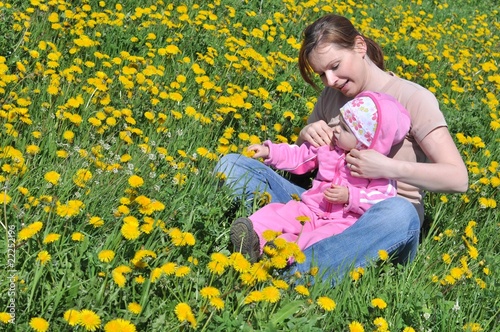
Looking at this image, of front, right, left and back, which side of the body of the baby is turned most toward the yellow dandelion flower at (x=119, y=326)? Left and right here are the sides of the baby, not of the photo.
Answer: front

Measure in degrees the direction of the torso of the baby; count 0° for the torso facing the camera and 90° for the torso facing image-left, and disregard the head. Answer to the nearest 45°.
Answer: approximately 45°

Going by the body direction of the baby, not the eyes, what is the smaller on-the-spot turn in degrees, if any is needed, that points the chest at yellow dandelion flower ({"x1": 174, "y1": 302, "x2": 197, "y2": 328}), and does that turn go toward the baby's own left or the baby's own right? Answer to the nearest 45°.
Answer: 0° — they already face it

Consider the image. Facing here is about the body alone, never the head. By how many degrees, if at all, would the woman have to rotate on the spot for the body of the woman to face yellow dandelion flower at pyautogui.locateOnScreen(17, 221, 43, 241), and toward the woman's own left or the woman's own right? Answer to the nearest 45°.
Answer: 0° — they already face it

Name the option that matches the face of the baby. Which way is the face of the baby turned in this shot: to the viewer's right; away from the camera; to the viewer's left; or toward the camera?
to the viewer's left

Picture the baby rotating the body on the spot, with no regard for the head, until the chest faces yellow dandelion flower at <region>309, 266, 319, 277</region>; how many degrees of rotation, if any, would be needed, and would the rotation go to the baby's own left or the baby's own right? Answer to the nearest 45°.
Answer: approximately 45° to the baby's own left

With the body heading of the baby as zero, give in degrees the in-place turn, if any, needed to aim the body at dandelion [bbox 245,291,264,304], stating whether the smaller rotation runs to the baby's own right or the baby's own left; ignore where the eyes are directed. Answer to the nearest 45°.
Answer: approximately 45° to the baby's own left

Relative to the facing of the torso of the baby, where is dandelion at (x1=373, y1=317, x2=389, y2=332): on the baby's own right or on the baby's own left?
on the baby's own left

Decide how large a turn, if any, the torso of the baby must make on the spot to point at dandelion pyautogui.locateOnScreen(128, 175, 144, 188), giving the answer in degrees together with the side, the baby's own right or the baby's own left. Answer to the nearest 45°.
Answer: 0° — they already face it

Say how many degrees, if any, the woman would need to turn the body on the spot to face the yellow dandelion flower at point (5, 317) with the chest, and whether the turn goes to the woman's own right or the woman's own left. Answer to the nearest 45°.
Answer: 0° — they already face it

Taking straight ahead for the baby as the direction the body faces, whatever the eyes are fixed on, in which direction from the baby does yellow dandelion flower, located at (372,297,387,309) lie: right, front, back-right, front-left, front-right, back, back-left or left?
front-left
